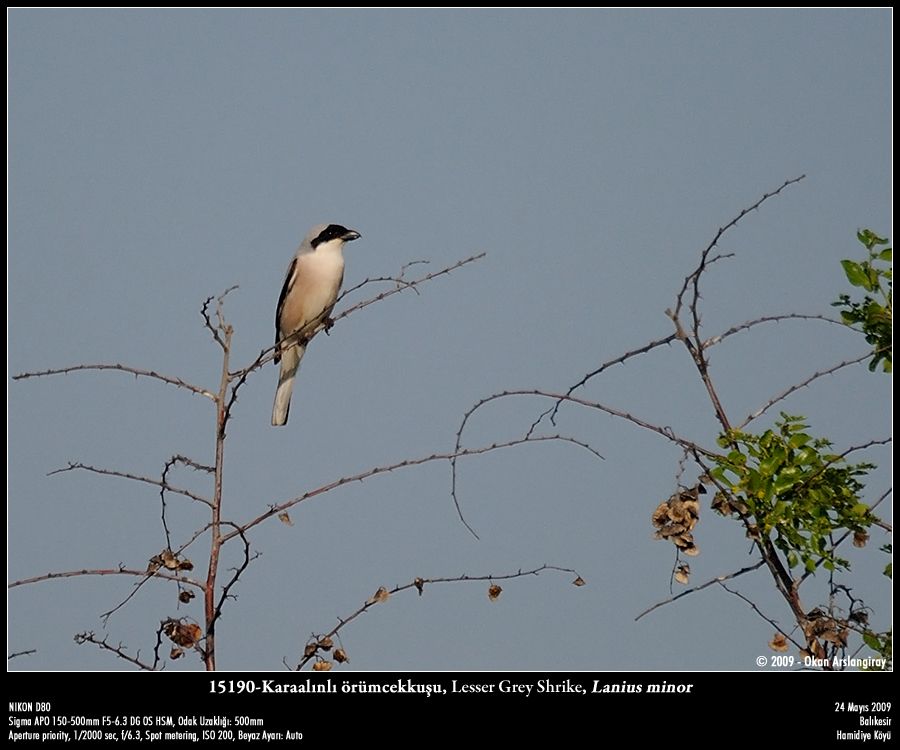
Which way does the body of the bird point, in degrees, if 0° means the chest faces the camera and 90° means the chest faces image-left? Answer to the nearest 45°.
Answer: approximately 315°
